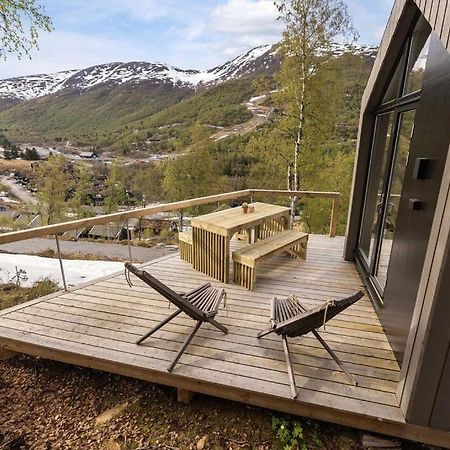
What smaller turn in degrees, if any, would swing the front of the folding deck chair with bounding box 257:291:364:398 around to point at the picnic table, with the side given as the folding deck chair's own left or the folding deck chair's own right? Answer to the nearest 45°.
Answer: approximately 45° to the folding deck chair's own right

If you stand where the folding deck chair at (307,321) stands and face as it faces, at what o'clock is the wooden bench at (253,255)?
The wooden bench is roughly at 2 o'clock from the folding deck chair.

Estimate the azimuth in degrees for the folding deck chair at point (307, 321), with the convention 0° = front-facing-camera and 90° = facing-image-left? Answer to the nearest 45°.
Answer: approximately 90°

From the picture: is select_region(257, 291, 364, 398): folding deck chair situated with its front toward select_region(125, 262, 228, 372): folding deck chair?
yes

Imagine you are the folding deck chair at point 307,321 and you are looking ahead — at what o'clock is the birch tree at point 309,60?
The birch tree is roughly at 3 o'clock from the folding deck chair.

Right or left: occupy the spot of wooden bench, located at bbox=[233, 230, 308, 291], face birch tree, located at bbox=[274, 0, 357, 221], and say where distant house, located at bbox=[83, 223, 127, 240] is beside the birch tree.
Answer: left
